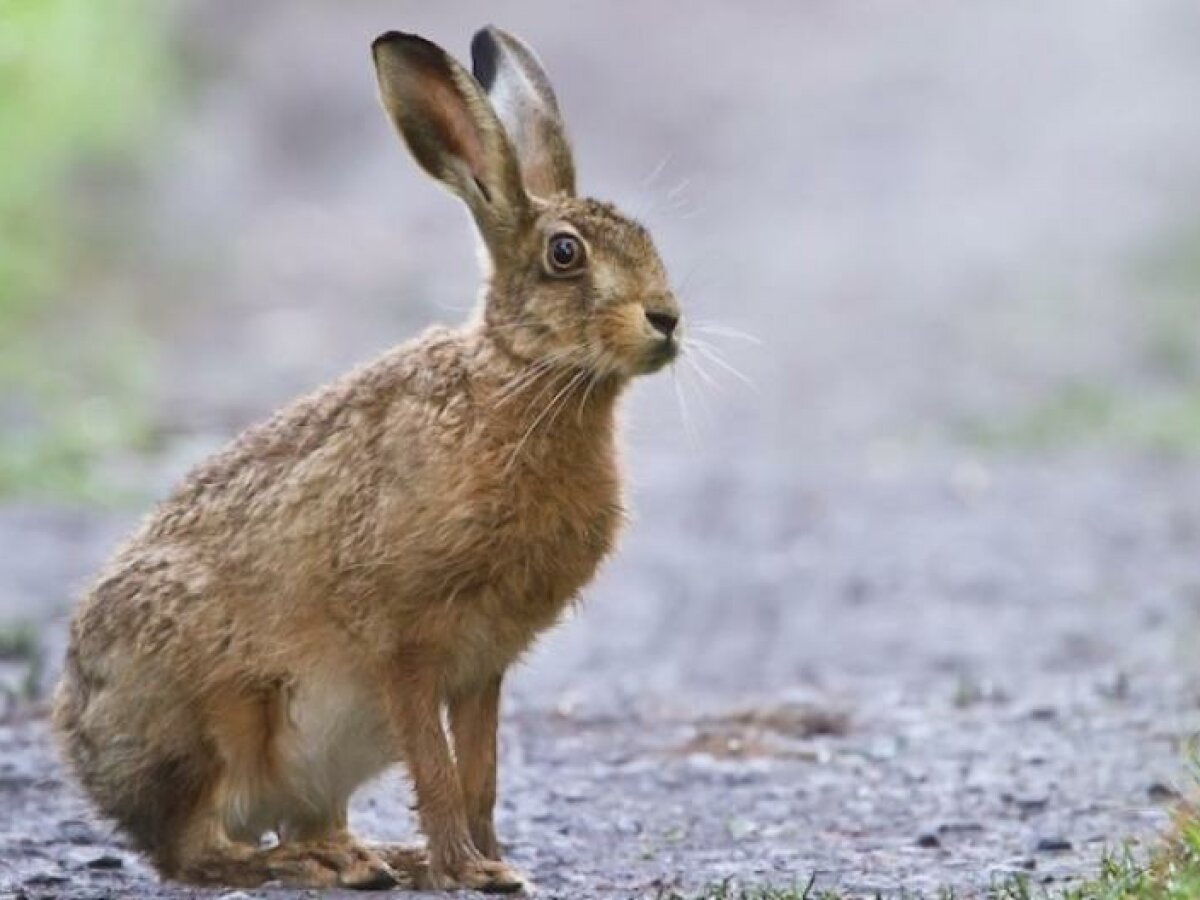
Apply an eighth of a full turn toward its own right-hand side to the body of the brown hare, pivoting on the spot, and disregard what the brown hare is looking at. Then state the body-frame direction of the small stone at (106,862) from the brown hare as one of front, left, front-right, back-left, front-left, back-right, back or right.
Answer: back

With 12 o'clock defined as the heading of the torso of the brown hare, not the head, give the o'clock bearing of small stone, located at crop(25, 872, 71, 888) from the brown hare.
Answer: The small stone is roughly at 7 o'clock from the brown hare.

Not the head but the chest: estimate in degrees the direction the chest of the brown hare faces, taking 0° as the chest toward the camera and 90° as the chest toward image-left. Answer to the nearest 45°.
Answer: approximately 270°

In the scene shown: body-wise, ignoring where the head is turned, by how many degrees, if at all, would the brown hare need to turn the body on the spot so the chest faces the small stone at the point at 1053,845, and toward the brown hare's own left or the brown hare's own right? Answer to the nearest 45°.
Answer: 0° — it already faces it

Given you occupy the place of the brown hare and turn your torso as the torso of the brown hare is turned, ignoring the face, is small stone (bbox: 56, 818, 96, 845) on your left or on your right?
on your left

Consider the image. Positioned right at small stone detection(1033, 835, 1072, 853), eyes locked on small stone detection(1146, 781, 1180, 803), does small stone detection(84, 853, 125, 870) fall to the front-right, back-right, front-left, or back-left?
back-left
